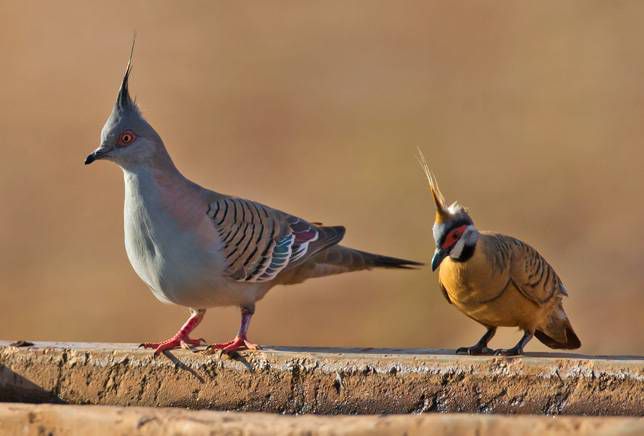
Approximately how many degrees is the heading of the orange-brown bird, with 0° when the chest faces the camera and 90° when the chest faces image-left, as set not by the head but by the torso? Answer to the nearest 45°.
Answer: approximately 45°

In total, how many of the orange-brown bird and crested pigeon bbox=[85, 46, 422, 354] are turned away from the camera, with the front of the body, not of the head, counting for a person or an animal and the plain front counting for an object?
0

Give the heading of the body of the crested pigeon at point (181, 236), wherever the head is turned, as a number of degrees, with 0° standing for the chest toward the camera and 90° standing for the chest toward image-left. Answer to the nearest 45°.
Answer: approximately 90°

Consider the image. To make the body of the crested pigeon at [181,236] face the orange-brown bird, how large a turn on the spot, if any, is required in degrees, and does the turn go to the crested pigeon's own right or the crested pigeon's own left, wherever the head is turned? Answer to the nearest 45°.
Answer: approximately 180°

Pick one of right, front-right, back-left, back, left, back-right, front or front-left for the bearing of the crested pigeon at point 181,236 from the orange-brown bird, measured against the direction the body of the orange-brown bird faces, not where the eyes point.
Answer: front-right
